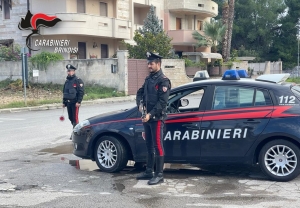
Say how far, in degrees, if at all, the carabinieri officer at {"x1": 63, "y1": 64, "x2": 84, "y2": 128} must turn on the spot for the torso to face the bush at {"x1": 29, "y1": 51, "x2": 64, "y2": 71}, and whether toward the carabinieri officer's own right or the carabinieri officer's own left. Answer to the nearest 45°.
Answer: approximately 135° to the carabinieri officer's own right

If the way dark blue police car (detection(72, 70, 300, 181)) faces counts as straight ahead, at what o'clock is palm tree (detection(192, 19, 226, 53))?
The palm tree is roughly at 3 o'clock from the dark blue police car.

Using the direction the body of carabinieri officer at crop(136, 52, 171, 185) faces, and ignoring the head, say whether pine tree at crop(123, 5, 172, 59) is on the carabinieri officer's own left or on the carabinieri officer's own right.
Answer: on the carabinieri officer's own right

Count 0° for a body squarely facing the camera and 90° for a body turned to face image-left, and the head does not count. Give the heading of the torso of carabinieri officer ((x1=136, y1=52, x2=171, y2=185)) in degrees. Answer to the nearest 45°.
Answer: approximately 45°

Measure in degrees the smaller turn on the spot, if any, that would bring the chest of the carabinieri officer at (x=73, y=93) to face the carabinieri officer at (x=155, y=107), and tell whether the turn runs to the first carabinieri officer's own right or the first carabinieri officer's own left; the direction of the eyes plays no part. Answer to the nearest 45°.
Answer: approximately 45° to the first carabinieri officer's own left

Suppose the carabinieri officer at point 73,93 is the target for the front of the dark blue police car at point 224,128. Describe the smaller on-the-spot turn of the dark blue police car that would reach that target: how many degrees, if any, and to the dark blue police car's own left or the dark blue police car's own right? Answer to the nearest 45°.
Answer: approximately 45° to the dark blue police car's own right

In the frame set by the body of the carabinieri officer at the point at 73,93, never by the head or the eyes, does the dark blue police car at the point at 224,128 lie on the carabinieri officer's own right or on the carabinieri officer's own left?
on the carabinieri officer's own left

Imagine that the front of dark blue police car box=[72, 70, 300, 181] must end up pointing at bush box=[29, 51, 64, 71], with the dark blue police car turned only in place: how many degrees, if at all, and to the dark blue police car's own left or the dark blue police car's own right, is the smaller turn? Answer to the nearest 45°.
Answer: approximately 45° to the dark blue police car's own right

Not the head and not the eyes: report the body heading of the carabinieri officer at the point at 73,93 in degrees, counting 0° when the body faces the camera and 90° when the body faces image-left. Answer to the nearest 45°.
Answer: approximately 45°

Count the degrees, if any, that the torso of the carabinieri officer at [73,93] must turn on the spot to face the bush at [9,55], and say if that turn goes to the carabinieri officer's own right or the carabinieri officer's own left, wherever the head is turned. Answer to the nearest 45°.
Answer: approximately 135° to the carabinieri officer's own right

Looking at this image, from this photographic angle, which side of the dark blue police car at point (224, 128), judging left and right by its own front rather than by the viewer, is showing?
left
